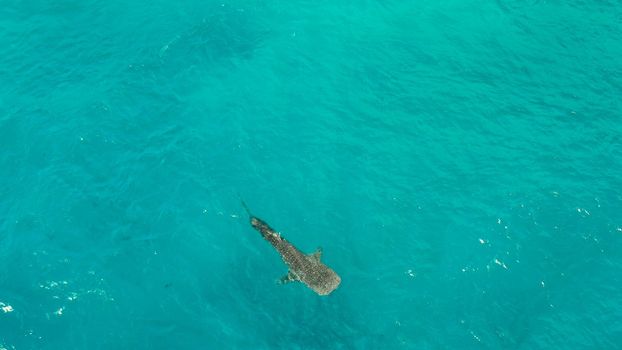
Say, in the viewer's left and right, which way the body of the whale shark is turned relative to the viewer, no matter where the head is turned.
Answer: facing the viewer and to the right of the viewer
